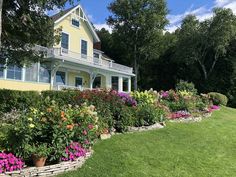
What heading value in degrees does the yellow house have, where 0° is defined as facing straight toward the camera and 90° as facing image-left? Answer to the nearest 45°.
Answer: approximately 315°

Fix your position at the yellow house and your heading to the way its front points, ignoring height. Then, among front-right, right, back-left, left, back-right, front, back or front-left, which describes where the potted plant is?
front-right

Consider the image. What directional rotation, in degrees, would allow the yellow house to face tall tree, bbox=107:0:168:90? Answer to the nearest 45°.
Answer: approximately 90° to its left

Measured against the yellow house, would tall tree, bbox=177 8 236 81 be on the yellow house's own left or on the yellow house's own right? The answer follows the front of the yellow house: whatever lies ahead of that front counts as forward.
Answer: on the yellow house's own left

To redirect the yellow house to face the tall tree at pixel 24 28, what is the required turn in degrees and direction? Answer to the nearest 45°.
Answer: approximately 45° to its right

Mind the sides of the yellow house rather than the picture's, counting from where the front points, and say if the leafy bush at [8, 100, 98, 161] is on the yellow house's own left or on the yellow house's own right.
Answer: on the yellow house's own right

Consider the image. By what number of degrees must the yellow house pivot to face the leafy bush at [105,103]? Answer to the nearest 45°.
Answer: approximately 45° to its right

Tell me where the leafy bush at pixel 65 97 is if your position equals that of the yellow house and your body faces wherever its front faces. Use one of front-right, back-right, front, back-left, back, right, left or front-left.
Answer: front-right
